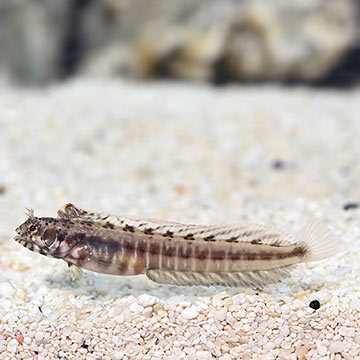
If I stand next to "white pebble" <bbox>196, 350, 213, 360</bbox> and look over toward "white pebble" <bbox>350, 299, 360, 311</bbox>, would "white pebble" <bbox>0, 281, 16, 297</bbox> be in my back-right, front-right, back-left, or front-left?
back-left

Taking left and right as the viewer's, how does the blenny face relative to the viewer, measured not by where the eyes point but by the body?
facing to the left of the viewer

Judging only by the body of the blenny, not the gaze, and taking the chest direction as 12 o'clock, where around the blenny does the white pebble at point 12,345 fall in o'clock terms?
The white pebble is roughly at 11 o'clock from the blenny.

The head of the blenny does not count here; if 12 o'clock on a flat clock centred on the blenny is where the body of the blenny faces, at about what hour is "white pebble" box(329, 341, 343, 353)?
The white pebble is roughly at 7 o'clock from the blenny.

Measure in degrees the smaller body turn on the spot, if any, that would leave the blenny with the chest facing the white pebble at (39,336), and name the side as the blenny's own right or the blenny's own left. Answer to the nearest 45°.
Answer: approximately 45° to the blenny's own left
